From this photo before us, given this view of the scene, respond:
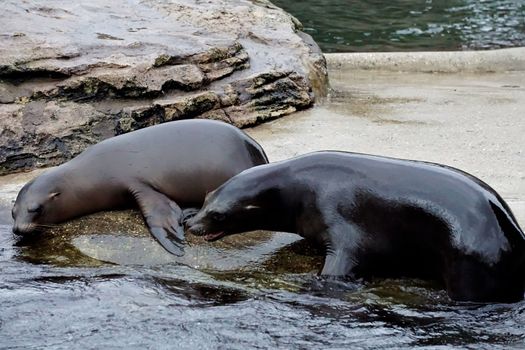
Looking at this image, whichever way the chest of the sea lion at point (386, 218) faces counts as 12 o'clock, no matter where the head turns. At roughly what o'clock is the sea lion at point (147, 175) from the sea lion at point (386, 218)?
the sea lion at point (147, 175) is roughly at 1 o'clock from the sea lion at point (386, 218).

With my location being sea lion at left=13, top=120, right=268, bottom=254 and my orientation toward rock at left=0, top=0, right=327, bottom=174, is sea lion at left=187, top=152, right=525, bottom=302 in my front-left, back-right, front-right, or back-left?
back-right

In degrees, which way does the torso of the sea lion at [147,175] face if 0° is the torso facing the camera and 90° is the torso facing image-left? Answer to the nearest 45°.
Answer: approximately 90°

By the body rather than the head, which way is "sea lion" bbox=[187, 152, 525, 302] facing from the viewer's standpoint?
to the viewer's left

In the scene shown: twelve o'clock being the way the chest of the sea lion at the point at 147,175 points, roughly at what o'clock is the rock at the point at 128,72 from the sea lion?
The rock is roughly at 3 o'clock from the sea lion.

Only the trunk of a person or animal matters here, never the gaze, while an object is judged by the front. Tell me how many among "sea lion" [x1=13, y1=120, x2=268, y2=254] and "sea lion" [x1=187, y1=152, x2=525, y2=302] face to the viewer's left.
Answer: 2

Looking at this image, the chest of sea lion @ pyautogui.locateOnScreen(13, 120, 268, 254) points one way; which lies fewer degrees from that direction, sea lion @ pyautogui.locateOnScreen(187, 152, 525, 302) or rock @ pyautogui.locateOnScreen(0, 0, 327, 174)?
the rock
